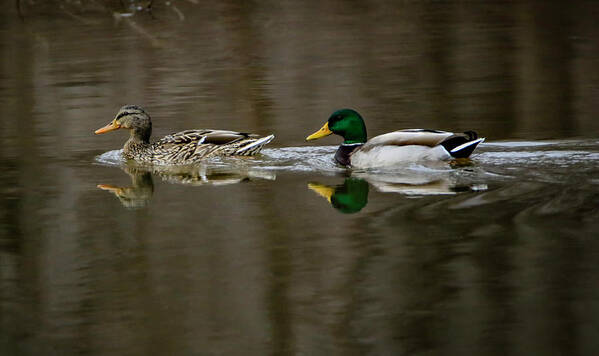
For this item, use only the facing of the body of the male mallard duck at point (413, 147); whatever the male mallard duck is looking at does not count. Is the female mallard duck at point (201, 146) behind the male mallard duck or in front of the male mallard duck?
in front

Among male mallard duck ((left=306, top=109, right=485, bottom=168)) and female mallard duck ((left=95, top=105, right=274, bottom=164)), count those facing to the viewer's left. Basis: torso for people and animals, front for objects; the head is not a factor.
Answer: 2

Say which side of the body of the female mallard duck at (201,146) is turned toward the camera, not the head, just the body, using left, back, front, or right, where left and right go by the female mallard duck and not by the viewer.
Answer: left

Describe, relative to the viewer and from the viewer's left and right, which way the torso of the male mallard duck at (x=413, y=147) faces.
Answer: facing to the left of the viewer

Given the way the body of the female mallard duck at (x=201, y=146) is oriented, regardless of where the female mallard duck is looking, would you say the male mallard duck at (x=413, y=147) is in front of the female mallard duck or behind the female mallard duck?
behind

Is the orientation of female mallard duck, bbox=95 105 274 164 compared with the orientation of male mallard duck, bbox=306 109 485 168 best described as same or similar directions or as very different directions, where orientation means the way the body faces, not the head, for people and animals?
same or similar directions
